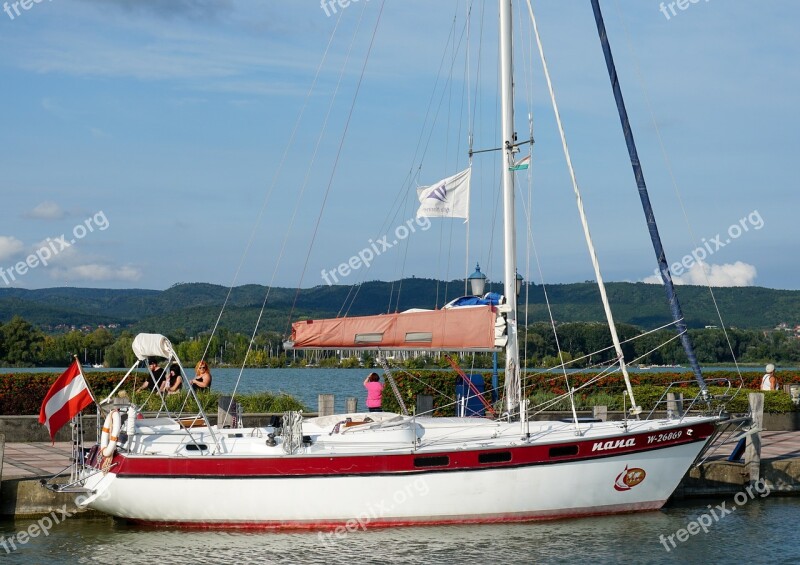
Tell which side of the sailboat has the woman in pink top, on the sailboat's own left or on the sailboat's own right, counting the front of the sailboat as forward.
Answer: on the sailboat's own left

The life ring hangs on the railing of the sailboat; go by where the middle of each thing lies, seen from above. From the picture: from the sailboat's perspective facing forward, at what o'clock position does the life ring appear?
The life ring is roughly at 6 o'clock from the sailboat.

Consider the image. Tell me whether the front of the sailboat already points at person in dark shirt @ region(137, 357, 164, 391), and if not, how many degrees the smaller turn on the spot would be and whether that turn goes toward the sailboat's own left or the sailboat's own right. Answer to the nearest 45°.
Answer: approximately 135° to the sailboat's own left

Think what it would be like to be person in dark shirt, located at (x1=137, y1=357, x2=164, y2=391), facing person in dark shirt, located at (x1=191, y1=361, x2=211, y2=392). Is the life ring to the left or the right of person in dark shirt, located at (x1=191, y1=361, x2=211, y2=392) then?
right

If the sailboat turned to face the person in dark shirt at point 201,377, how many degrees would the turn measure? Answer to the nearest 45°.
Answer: approximately 135° to its left

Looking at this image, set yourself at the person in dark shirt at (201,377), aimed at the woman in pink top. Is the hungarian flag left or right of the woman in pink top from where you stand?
right

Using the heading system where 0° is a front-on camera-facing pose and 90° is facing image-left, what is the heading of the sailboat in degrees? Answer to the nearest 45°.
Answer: approximately 270°

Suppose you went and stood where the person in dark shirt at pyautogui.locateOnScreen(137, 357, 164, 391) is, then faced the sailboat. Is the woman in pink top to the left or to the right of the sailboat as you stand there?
left
